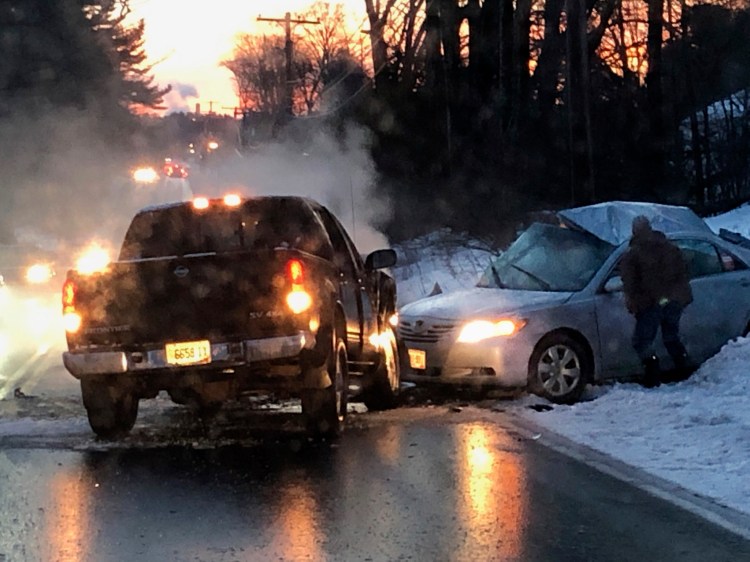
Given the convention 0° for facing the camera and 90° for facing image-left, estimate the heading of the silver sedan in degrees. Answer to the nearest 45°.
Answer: approximately 45°

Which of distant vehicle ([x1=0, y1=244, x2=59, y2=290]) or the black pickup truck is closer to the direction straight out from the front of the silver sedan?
the black pickup truck

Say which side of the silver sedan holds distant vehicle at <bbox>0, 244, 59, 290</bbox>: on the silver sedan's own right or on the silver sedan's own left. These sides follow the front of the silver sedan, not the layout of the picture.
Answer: on the silver sedan's own right

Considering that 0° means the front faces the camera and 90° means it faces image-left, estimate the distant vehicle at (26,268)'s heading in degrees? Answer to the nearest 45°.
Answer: approximately 0°
